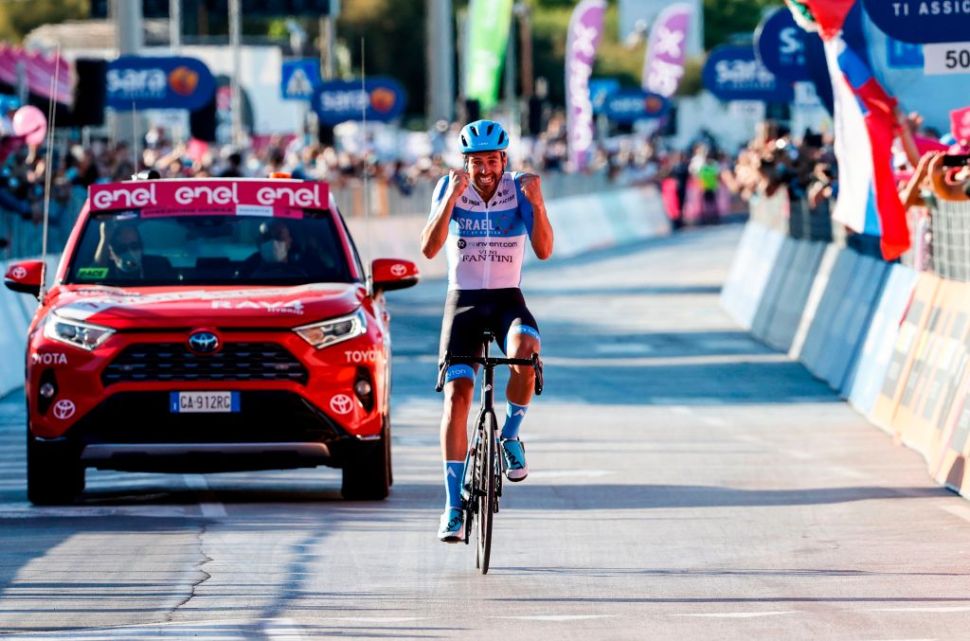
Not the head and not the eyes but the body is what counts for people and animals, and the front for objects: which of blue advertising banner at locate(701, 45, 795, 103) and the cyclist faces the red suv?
the blue advertising banner

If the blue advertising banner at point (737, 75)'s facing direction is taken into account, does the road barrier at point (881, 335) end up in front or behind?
in front

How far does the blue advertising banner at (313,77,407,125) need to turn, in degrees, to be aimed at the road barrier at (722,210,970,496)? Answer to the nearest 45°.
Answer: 0° — it already faces it

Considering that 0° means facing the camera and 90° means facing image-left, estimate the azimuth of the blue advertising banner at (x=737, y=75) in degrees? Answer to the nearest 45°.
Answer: approximately 0°

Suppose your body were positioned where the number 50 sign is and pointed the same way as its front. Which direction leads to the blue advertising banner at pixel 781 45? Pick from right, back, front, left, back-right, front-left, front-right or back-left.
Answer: back

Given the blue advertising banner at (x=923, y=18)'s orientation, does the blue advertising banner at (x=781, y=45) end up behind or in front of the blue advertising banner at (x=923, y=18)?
behind
